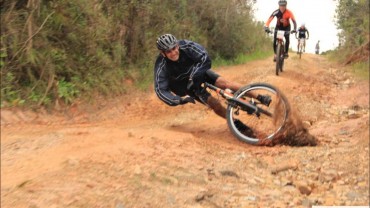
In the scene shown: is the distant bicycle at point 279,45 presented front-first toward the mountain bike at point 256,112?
yes

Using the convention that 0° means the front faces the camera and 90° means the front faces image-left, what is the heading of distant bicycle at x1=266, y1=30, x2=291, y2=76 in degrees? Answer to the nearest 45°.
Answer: approximately 0°

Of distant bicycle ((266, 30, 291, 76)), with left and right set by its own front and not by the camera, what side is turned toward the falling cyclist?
front
